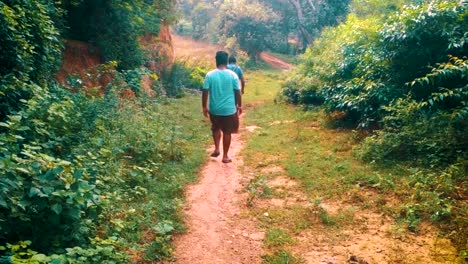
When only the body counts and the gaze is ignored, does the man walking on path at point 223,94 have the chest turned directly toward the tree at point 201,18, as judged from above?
yes

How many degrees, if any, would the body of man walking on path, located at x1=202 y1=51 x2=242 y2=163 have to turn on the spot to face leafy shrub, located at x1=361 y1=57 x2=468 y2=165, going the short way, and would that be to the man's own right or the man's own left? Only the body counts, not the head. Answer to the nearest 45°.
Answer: approximately 90° to the man's own right

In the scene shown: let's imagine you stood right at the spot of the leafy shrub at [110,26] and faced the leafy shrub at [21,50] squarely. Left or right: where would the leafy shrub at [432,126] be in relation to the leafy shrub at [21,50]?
left

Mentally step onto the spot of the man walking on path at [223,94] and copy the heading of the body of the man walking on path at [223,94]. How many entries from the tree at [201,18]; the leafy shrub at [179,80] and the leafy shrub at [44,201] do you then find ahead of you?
2

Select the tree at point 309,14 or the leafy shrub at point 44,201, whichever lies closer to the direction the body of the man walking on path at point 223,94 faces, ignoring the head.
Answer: the tree

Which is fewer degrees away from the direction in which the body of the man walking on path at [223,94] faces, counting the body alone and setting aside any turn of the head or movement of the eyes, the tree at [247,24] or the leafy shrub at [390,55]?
the tree

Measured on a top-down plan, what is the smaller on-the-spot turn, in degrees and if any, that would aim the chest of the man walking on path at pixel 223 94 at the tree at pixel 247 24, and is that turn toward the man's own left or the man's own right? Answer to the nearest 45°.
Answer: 0° — they already face it

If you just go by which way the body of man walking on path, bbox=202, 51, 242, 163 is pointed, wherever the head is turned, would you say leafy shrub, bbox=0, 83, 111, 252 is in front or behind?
behind

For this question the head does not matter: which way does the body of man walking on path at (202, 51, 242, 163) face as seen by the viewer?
away from the camera

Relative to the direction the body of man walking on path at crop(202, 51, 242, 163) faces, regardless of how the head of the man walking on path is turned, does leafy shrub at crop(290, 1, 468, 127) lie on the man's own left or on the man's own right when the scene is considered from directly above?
on the man's own right
